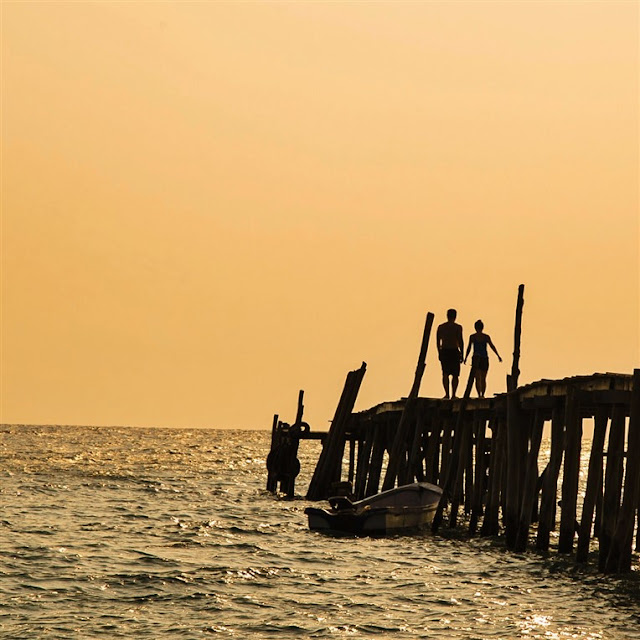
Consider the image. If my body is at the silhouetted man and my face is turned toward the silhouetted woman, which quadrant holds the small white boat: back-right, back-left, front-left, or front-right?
back-right

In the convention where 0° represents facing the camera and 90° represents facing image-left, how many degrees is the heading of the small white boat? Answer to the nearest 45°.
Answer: approximately 270°
